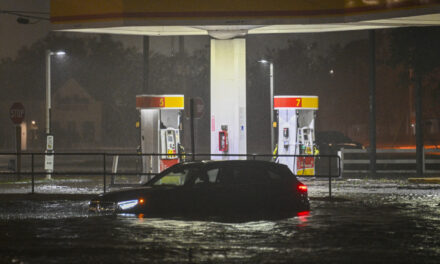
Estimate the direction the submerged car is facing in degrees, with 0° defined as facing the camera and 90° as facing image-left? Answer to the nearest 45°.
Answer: approximately 45°

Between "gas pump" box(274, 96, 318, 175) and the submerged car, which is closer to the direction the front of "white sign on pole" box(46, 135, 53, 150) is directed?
the submerged car

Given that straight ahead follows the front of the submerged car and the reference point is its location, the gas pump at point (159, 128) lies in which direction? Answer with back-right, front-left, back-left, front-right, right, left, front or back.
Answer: back-right

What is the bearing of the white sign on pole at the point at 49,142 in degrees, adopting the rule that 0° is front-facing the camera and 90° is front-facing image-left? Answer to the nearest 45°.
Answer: approximately 0°

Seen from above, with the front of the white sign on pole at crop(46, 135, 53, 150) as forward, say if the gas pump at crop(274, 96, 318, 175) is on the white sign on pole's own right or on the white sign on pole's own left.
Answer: on the white sign on pole's own left

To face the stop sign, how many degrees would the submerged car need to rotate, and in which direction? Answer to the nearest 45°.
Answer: approximately 90° to its right

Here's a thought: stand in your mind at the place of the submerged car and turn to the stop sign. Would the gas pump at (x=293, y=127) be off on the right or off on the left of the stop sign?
right

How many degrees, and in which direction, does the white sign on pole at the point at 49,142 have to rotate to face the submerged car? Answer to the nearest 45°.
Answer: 0° — it already faces it

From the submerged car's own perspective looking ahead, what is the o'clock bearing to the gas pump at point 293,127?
The gas pump is roughly at 5 o'clock from the submerged car.
